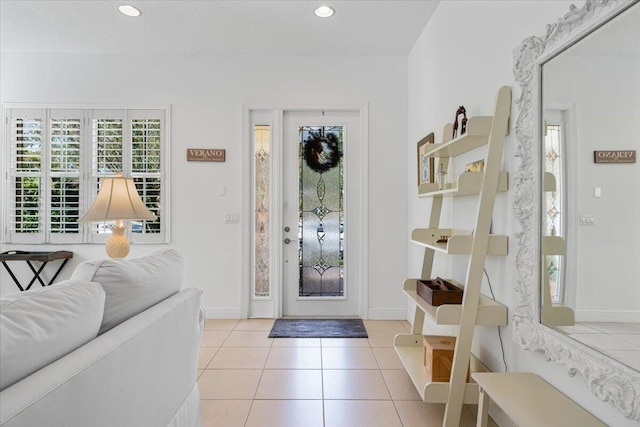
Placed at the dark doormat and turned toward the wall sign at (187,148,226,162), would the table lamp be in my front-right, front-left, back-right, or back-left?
front-left

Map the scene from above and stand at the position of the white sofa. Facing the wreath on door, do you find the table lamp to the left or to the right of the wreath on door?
left

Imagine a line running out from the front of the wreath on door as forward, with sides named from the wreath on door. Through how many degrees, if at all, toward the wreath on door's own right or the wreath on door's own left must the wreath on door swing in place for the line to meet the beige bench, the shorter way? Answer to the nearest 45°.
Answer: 0° — it already faces it

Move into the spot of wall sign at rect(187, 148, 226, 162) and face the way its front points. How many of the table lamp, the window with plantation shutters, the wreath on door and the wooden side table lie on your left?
1

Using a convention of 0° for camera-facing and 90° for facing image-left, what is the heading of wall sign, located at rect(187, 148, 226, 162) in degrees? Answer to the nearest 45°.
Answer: approximately 0°

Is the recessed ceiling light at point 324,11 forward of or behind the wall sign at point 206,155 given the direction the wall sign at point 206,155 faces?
forward

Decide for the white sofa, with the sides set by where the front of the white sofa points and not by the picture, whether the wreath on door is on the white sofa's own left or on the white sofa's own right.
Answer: on the white sofa's own right

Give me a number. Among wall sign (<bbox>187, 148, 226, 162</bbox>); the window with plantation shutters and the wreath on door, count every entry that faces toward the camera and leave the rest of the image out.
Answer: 3

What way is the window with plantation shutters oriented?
toward the camera

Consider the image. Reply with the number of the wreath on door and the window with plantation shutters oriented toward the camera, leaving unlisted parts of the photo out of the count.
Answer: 2

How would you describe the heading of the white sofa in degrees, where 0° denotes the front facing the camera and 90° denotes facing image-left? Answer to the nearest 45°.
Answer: approximately 135°

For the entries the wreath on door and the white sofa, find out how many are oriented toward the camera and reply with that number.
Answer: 1
